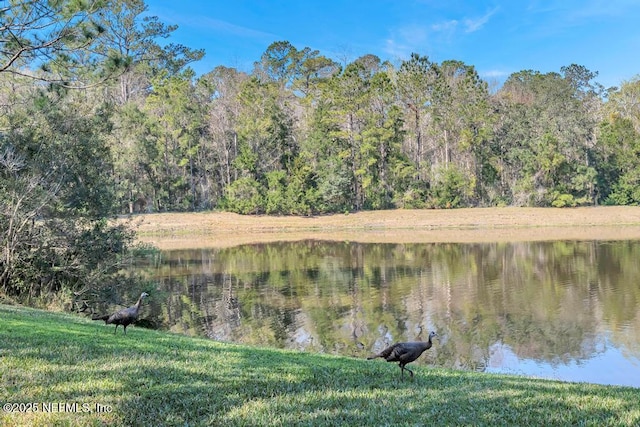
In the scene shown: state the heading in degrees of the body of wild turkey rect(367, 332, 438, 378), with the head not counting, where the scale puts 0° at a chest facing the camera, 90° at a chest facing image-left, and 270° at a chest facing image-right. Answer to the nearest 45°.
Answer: approximately 270°
